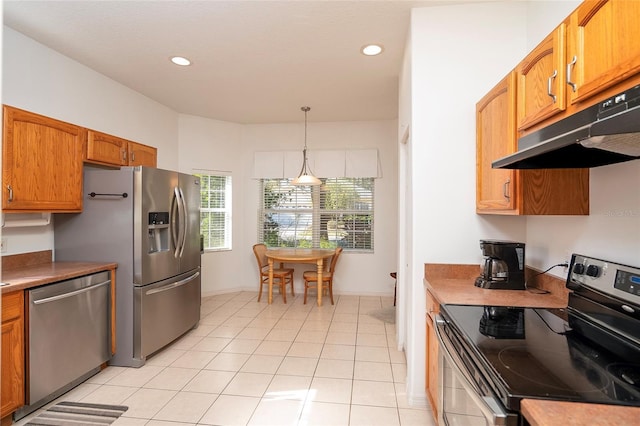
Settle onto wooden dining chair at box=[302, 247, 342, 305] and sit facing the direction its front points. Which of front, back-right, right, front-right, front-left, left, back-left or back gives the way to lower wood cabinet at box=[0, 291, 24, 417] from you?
front-left

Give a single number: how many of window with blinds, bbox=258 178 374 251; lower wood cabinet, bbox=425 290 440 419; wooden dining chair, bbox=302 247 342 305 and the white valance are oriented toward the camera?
2

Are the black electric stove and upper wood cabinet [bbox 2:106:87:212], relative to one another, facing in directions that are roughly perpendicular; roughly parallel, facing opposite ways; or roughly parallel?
roughly parallel, facing opposite ways

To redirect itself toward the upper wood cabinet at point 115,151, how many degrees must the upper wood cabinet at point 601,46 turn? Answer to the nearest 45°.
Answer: approximately 45° to its right

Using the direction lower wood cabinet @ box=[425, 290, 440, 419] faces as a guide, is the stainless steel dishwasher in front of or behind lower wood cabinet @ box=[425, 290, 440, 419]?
in front

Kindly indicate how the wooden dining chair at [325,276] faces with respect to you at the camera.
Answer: facing to the left of the viewer

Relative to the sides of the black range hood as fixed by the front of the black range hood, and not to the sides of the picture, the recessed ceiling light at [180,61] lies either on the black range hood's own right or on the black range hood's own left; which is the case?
on the black range hood's own right

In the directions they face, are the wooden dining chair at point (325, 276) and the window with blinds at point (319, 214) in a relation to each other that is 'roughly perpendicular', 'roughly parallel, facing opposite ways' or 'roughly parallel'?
roughly perpendicular

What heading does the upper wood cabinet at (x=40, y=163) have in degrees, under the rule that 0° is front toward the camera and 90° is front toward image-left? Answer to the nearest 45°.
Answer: approximately 315°

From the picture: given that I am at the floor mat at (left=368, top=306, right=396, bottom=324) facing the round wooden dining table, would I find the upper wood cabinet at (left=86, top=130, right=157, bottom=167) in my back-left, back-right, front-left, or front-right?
front-left

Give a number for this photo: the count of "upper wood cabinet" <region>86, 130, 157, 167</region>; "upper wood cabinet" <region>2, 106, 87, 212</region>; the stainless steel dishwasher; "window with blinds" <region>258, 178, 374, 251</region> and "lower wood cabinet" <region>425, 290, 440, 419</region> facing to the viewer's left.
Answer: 1

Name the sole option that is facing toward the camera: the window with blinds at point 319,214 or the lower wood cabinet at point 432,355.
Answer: the window with blinds

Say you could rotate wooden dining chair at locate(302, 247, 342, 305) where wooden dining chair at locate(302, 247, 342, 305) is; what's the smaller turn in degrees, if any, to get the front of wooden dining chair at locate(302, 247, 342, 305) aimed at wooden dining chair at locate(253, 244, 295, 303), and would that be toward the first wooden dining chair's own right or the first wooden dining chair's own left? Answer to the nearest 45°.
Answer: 0° — it already faces it

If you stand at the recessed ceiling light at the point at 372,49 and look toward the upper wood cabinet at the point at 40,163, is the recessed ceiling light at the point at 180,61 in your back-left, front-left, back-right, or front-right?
front-right

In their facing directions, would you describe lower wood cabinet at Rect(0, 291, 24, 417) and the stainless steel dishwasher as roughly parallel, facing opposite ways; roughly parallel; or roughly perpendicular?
roughly parallel

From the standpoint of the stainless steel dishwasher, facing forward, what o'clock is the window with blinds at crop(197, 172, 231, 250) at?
The window with blinds is roughly at 9 o'clock from the stainless steel dishwasher.

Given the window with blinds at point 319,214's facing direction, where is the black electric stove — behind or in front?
in front

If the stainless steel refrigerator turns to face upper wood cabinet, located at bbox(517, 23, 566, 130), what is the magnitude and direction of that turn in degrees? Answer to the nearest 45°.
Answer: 0° — it already faces it

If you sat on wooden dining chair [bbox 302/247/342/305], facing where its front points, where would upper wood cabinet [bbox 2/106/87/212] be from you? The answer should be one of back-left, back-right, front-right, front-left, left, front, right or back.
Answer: front-left

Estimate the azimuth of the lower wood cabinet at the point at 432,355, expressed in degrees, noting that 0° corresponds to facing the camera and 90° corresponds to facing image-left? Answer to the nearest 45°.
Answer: approximately 90°
